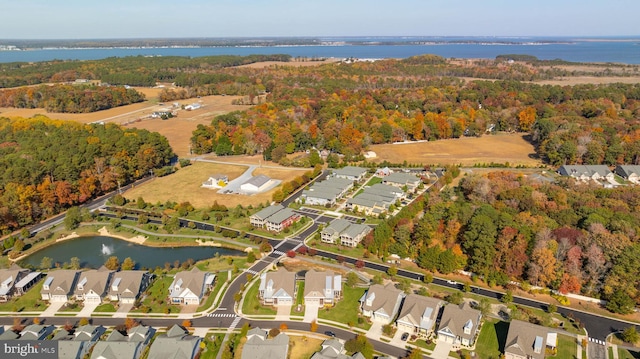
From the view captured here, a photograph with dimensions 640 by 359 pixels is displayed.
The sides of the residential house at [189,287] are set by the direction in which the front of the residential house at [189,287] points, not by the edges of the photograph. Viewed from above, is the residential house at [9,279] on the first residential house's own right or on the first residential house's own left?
on the first residential house's own right

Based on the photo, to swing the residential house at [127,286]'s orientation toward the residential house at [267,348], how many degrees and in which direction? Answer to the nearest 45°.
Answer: approximately 45° to its left

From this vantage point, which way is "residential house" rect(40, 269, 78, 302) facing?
toward the camera

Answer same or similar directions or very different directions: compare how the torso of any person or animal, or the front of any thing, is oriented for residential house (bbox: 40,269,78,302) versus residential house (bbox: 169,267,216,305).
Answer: same or similar directions

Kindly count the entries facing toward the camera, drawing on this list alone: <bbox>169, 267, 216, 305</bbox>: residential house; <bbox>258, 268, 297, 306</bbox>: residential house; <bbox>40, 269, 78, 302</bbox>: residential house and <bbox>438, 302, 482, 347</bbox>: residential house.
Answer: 4

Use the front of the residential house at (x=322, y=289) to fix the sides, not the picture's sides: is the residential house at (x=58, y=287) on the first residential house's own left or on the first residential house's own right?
on the first residential house's own right

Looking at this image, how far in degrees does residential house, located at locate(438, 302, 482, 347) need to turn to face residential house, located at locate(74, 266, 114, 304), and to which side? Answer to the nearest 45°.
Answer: approximately 90° to its right

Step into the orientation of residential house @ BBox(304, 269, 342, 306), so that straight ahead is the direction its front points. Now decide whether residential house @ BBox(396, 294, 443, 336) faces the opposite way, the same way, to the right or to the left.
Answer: the same way

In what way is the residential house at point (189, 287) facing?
toward the camera

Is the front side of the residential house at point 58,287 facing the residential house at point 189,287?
no

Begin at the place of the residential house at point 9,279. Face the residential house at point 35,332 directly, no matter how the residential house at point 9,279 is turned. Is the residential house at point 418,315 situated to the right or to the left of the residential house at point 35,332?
left

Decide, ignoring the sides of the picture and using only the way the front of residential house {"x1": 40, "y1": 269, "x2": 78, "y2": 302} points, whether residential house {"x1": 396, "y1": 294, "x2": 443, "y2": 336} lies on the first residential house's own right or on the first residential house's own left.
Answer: on the first residential house's own left

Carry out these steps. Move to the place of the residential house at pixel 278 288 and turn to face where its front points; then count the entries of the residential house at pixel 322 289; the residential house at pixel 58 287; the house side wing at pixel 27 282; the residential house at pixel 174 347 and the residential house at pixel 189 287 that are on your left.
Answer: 1

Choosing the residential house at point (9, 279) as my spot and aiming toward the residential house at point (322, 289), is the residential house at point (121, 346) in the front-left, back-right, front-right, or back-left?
front-right

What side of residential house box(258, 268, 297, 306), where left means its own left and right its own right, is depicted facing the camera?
front

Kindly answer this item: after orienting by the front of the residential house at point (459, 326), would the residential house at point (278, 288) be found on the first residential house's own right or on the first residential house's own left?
on the first residential house's own right

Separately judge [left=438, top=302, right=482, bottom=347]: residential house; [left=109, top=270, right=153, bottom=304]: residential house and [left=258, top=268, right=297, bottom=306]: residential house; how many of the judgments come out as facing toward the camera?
3

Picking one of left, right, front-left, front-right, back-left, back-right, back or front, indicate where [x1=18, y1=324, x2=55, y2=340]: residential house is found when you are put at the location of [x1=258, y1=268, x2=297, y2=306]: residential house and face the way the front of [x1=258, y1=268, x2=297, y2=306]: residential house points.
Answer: right

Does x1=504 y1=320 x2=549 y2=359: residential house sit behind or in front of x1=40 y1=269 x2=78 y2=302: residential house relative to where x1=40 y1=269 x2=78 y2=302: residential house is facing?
in front

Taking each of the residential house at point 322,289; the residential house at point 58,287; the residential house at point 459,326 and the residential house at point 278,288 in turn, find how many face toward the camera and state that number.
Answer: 4
